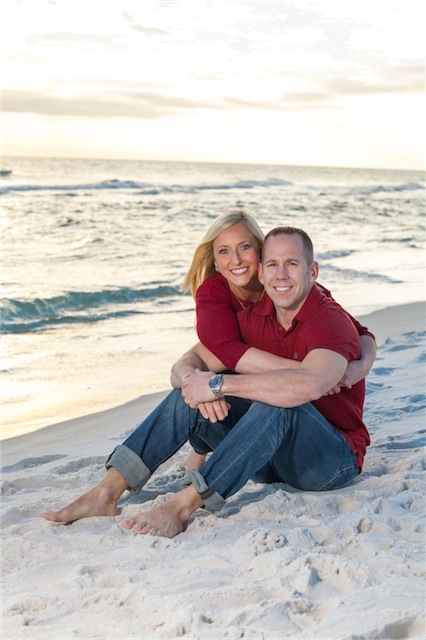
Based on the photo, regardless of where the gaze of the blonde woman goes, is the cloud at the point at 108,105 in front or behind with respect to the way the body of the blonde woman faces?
behind

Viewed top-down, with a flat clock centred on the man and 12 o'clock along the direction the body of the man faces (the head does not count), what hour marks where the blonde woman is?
The blonde woman is roughly at 4 o'clock from the man.

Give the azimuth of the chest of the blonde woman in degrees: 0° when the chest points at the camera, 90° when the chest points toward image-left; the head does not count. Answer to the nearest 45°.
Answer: approximately 315°

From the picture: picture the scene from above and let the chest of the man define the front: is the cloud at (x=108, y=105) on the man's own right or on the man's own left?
on the man's own right

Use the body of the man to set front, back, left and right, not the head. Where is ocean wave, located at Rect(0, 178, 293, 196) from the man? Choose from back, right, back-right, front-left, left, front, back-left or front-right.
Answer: back-right

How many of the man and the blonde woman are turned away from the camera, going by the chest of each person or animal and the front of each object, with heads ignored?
0

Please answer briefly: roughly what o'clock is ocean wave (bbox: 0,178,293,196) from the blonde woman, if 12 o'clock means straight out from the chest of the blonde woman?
The ocean wave is roughly at 7 o'clock from the blonde woman.

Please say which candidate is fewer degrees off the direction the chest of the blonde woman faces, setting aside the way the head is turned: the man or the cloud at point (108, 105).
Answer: the man

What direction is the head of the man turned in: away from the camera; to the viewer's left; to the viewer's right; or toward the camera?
toward the camera

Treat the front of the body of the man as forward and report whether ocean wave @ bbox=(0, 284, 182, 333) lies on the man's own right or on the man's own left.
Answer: on the man's own right

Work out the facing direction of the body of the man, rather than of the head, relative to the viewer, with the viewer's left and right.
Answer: facing the viewer and to the left of the viewer

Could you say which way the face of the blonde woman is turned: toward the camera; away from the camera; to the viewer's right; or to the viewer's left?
toward the camera
